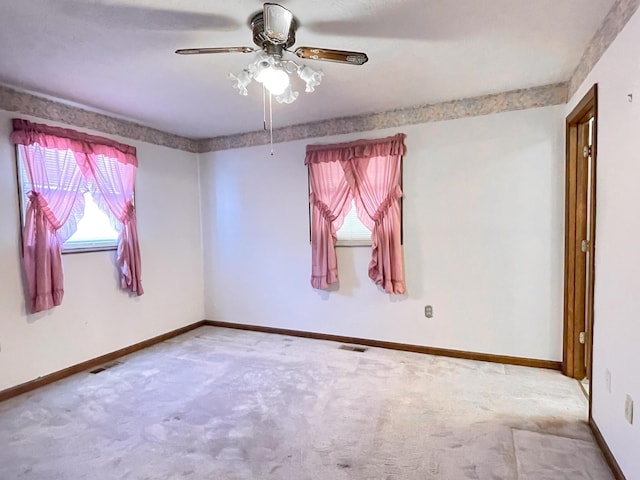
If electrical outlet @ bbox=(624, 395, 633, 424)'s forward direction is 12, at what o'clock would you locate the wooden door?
The wooden door is roughly at 4 o'clock from the electrical outlet.

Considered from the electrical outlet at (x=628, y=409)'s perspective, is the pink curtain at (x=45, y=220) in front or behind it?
in front

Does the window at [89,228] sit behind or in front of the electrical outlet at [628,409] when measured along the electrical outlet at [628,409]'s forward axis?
in front

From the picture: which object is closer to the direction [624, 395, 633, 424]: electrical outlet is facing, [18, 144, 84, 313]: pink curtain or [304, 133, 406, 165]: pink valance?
the pink curtain

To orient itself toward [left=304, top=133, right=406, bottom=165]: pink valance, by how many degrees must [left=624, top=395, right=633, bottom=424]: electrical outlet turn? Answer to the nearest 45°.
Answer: approximately 45° to its right

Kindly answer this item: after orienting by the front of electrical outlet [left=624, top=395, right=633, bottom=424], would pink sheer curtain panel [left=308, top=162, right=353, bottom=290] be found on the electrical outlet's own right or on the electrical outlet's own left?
on the electrical outlet's own right

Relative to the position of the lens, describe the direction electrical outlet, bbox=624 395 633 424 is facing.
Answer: facing the viewer and to the left of the viewer

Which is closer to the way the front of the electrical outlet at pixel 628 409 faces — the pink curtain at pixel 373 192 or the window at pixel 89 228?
the window

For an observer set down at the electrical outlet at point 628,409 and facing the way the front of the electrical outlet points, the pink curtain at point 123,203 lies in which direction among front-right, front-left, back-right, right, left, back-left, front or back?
front-right

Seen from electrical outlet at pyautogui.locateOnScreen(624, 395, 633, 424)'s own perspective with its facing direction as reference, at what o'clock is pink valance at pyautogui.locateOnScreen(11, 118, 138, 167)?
The pink valance is roughly at 1 o'clock from the electrical outlet.

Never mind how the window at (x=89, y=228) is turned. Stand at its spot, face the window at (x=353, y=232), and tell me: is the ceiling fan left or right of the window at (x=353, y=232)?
right

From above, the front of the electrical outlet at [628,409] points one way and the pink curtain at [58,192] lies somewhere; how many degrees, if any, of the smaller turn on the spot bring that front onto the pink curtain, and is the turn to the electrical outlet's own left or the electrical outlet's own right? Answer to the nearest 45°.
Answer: approximately 45° to the electrical outlet's own right
